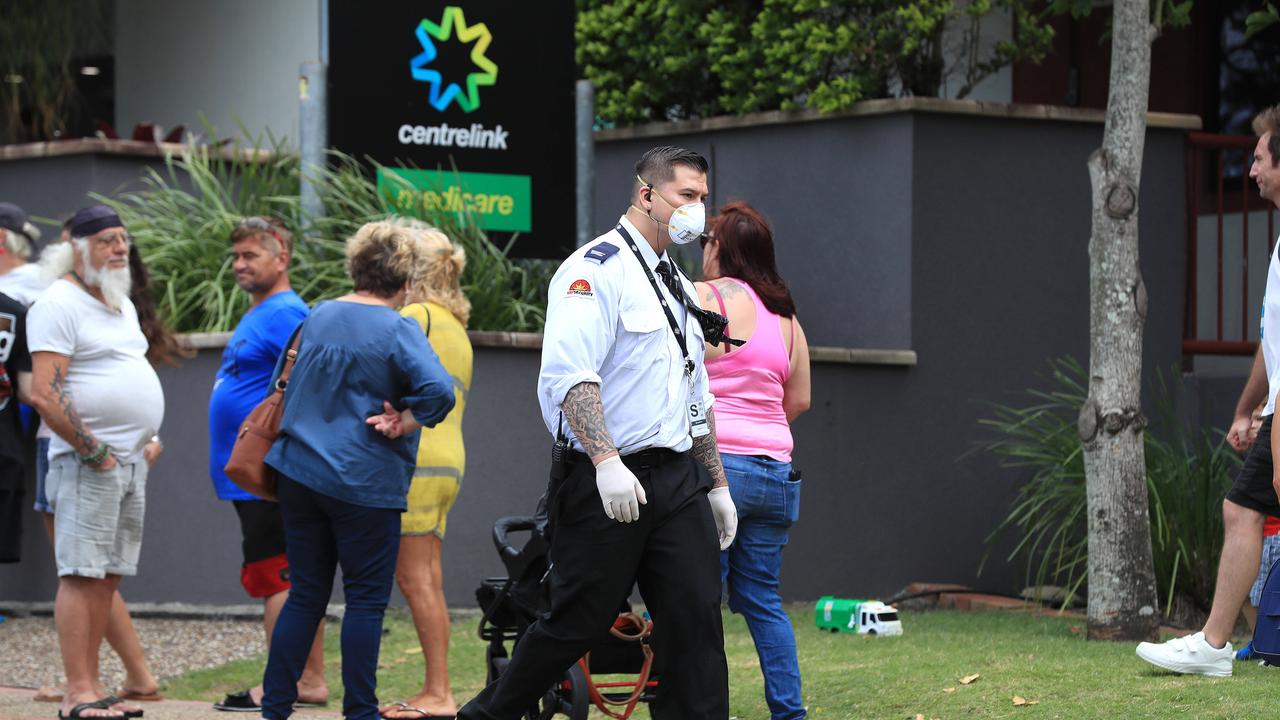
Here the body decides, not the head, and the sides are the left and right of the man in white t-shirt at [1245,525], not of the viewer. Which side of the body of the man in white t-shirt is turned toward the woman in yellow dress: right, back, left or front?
front

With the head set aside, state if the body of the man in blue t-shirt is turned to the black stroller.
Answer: no

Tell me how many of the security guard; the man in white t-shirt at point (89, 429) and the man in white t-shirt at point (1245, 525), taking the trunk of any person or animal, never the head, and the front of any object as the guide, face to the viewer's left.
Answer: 1

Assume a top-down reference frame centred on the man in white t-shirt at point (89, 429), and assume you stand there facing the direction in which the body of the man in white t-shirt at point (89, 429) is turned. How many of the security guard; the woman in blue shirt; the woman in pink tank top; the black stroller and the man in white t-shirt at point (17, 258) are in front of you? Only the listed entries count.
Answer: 4

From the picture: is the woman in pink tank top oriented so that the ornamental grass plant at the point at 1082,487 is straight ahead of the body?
no

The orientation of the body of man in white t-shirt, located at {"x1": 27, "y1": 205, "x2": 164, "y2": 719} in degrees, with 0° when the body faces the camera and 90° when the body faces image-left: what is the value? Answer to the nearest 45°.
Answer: approximately 315°

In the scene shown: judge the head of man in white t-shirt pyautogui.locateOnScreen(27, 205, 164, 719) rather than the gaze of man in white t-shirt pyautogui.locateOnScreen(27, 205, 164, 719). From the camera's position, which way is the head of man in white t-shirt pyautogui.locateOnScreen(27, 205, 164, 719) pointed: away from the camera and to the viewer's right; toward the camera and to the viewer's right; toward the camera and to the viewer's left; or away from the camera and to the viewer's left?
toward the camera and to the viewer's right

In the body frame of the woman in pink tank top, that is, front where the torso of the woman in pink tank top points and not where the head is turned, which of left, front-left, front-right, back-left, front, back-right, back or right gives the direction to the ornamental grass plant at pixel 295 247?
front

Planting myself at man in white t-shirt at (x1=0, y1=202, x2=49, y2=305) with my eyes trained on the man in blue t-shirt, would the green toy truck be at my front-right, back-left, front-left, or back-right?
front-left

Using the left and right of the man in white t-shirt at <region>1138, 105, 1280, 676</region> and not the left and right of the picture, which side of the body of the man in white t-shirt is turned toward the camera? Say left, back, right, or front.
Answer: left

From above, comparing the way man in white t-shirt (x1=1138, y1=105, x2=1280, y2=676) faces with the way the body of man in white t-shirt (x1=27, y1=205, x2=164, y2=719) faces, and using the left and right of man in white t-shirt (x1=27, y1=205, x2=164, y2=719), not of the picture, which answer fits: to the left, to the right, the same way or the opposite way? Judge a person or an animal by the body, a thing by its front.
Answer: the opposite way

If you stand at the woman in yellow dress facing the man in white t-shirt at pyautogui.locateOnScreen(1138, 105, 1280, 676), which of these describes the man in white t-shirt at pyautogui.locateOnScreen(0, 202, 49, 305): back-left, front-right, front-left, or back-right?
back-left

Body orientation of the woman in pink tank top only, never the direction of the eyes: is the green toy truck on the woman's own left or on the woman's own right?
on the woman's own right

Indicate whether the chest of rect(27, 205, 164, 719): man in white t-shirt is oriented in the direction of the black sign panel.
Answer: no

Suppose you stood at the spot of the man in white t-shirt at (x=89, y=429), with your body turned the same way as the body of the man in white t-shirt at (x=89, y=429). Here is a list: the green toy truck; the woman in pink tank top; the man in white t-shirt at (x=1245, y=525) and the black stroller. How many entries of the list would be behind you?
0

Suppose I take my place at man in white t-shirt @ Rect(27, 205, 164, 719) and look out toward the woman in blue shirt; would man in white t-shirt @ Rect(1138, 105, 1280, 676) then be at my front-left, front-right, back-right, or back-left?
front-left

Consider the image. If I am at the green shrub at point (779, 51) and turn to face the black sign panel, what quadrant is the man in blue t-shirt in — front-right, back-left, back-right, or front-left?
front-left

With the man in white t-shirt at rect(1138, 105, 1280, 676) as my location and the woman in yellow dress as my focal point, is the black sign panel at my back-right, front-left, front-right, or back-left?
front-right

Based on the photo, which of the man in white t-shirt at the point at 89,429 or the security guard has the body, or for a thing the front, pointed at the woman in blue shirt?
the man in white t-shirt
